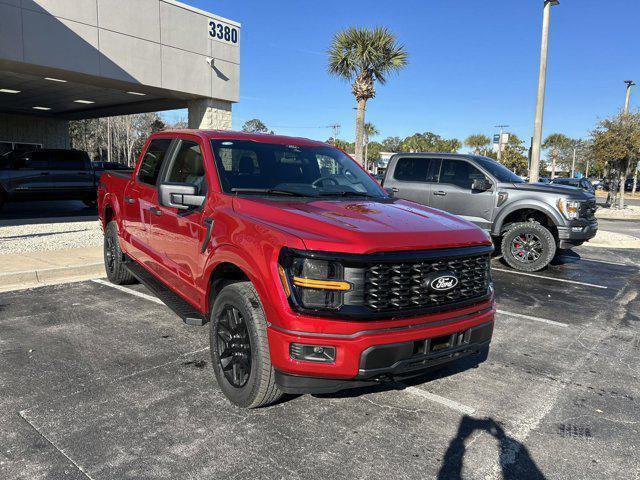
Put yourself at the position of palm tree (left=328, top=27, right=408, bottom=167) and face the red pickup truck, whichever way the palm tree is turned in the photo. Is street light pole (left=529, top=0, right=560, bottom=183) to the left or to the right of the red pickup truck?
left

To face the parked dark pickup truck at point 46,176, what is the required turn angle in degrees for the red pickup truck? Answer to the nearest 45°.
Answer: approximately 180°

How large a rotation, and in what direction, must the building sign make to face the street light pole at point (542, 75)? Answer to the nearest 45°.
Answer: approximately 45° to its left

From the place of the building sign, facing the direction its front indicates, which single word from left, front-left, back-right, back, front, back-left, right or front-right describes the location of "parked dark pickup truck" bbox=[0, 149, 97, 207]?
back-right

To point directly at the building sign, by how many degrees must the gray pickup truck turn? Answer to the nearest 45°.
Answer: approximately 180°

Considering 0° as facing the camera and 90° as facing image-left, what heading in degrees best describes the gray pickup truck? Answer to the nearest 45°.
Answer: approximately 315°

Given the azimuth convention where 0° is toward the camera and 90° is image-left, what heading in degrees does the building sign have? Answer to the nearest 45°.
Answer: approximately 315°
